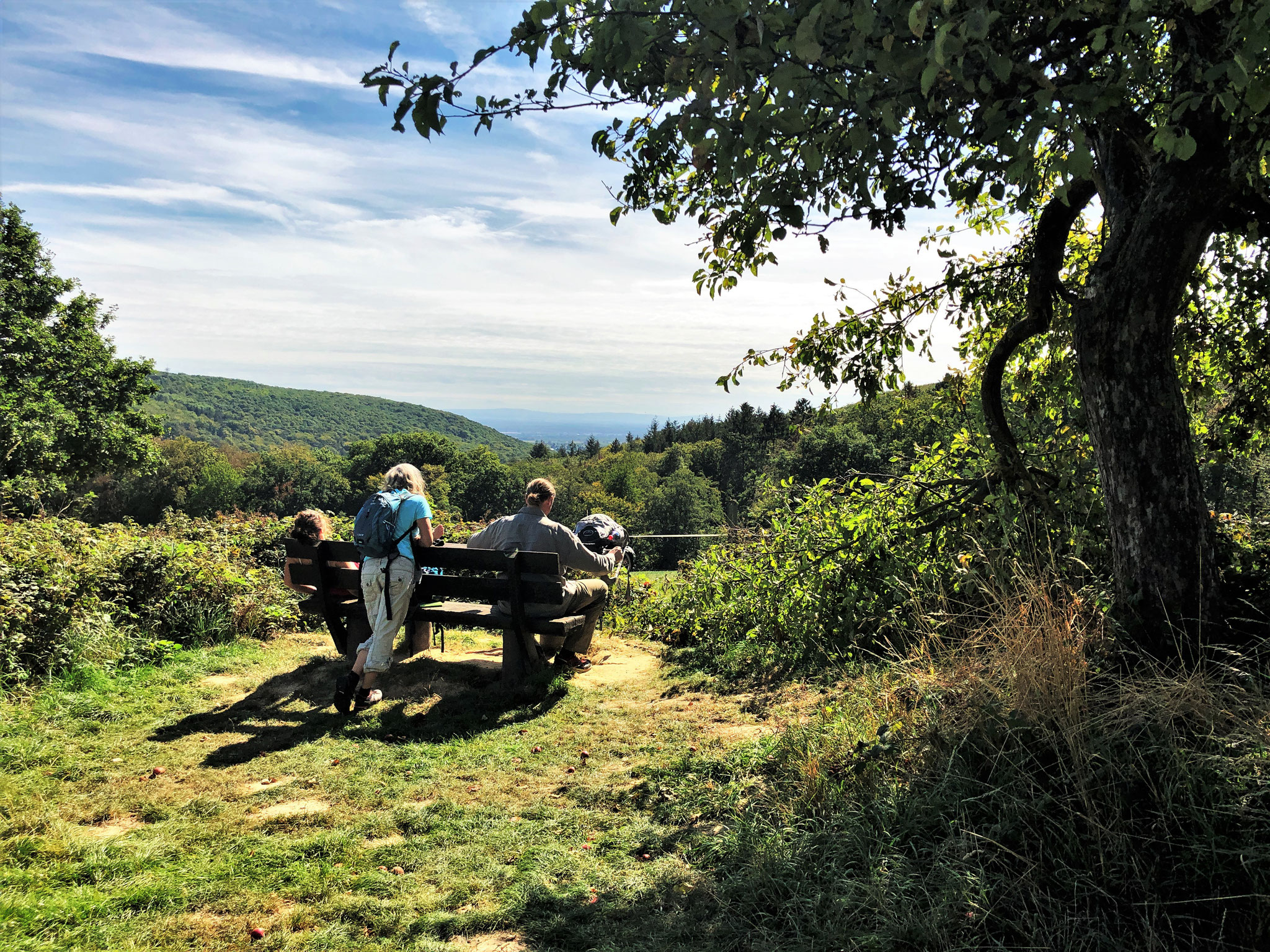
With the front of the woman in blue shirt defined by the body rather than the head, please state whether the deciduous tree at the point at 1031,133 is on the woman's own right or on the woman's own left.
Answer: on the woman's own right

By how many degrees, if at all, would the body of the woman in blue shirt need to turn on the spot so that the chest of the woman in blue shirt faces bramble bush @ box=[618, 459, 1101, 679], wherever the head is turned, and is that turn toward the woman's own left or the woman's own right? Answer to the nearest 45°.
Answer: approximately 45° to the woman's own right

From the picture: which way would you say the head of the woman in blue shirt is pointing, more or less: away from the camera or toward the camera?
away from the camera

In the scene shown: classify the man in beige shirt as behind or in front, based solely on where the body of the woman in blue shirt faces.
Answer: in front

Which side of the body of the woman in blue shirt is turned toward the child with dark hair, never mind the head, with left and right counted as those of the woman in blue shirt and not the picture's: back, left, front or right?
left

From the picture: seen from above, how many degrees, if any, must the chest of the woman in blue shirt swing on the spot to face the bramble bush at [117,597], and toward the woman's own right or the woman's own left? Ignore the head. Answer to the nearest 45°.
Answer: approximately 90° to the woman's own left

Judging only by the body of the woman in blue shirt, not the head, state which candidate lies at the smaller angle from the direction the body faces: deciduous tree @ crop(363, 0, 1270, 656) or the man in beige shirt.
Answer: the man in beige shirt

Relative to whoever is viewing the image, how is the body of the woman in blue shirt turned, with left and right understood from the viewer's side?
facing away from the viewer and to the right of the viewer
